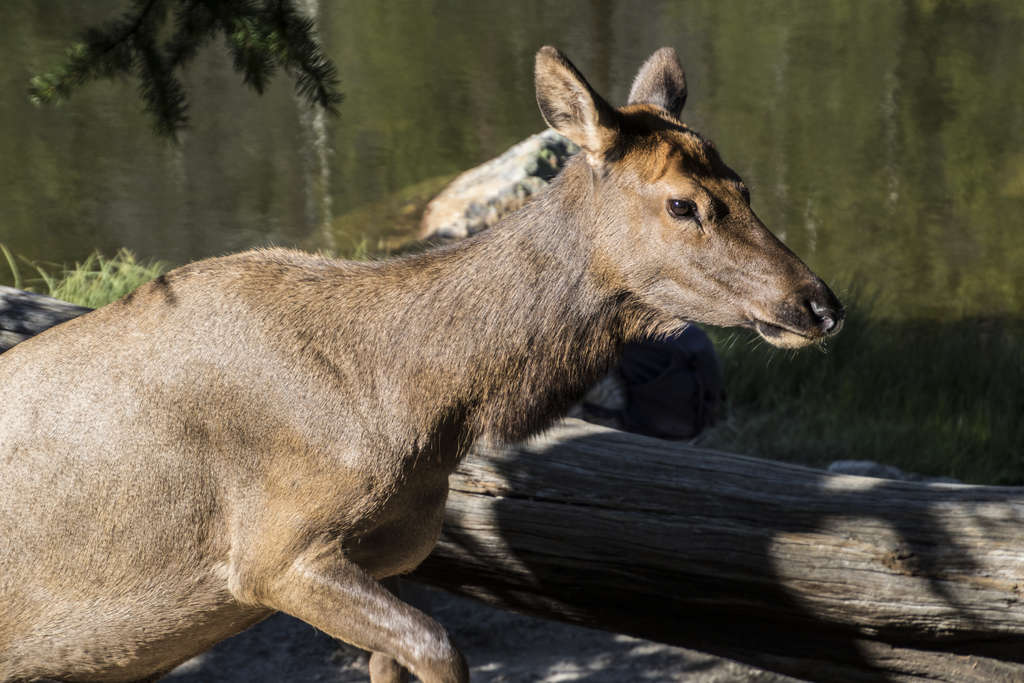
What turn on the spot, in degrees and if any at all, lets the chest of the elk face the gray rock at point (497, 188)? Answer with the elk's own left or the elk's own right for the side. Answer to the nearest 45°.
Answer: approximately 90° to the elk's own left

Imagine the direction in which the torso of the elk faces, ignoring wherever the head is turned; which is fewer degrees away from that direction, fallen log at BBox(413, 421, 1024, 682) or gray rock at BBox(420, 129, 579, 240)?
the fallen log

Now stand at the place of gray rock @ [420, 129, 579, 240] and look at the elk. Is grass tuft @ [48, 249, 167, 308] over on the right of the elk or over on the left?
right

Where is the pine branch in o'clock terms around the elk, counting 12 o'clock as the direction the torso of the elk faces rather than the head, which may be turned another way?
The pine branch is roughly at 8 o'clock from the elk.

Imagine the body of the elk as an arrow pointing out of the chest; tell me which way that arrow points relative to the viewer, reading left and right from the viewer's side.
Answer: facing to the right of the viewer

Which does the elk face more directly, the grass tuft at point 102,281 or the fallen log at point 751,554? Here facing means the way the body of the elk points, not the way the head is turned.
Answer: the fallen log
